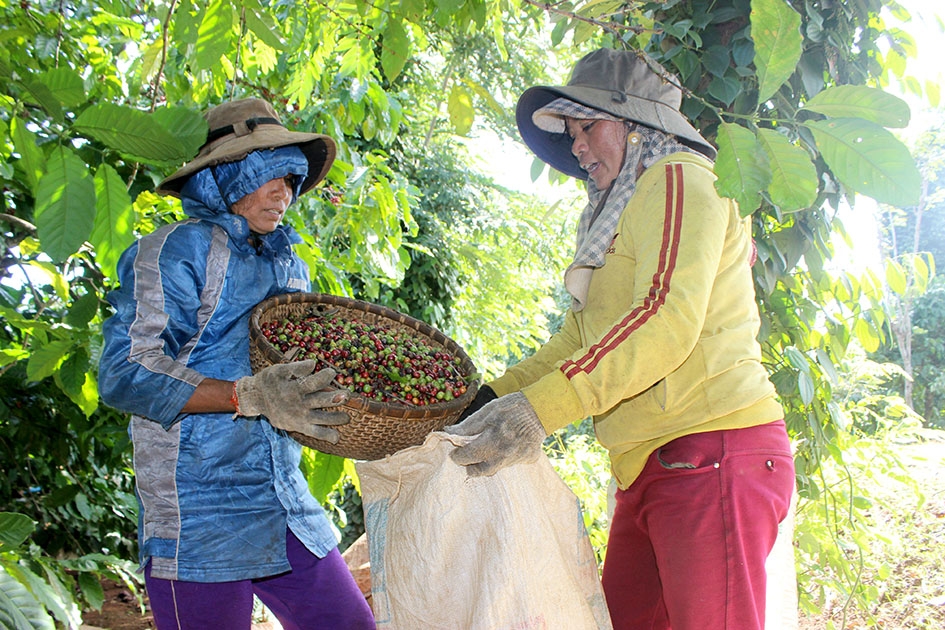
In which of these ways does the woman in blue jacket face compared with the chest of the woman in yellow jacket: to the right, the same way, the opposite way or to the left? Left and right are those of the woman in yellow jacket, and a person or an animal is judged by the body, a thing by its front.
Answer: the opposite way

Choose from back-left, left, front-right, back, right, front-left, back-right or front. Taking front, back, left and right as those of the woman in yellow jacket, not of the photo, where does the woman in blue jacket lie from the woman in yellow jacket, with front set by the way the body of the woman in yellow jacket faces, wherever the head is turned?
front

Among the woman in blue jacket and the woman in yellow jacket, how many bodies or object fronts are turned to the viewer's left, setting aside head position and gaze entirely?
1

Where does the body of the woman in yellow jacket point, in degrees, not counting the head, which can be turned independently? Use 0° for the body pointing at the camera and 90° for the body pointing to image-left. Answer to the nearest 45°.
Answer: approximately 90°

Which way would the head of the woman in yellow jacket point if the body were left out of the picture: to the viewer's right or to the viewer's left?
to the viewer's left

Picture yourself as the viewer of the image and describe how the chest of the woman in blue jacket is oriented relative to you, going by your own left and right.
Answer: facing the viewer and to the right of the viewer

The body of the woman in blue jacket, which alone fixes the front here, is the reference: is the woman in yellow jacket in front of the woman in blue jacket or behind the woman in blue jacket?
in front
